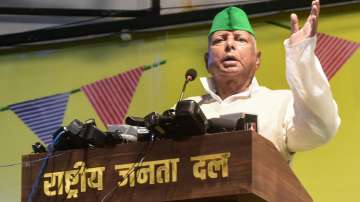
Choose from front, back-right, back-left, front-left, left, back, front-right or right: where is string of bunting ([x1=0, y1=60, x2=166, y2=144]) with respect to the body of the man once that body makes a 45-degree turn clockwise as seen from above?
right

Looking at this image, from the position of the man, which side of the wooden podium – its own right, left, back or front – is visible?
back

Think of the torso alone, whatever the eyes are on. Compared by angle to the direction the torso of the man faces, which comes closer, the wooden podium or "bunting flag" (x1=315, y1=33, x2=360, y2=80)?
the wooden podium

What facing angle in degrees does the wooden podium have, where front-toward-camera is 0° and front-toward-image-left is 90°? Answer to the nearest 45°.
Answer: approximately 45°

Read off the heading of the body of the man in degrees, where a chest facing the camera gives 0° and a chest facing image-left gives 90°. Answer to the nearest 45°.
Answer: approximately 0°

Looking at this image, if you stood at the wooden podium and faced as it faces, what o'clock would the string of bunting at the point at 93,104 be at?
The string of bunting is roughly at 4 o'clock from the wooden podium.

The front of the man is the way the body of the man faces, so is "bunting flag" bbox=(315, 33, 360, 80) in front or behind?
behind
